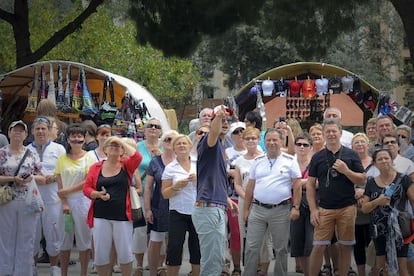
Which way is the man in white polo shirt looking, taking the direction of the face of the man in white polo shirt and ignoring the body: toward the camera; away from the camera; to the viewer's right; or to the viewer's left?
toward the camera

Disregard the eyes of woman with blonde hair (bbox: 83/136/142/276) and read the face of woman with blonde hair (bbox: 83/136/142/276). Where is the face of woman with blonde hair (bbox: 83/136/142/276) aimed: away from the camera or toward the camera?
toward the camera

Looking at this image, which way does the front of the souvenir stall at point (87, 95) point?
toward the camera

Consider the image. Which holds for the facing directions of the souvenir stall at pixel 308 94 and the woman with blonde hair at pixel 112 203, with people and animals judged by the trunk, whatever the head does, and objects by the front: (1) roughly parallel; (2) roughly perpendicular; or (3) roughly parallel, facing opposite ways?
roughly parallel

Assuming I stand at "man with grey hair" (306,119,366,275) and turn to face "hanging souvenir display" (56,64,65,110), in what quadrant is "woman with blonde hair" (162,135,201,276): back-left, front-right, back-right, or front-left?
front-left

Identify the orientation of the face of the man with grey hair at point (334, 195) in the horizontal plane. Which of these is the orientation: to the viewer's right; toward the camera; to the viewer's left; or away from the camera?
toward the camera

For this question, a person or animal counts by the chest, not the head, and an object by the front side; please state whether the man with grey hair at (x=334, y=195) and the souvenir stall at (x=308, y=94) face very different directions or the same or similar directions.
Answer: same or similar directions

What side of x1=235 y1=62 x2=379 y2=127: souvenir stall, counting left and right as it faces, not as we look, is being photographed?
front

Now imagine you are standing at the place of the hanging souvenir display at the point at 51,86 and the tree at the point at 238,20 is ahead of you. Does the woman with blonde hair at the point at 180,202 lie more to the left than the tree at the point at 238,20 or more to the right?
right

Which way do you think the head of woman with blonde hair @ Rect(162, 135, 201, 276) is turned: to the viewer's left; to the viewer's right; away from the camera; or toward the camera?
toward the camera

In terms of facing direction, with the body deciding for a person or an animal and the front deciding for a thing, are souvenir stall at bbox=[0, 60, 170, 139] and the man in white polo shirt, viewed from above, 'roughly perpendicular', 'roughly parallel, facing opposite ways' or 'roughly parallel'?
roughly parallel

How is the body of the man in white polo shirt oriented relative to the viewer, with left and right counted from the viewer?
facing the viewer

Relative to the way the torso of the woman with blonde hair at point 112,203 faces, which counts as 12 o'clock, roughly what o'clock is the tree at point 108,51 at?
The tree is roughly at 6 o'clock from the woman with blonde hair.
